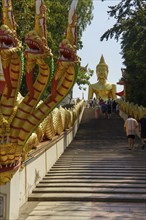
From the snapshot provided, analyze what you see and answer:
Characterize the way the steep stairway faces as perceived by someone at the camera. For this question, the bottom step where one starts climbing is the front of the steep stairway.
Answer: facing the viewer

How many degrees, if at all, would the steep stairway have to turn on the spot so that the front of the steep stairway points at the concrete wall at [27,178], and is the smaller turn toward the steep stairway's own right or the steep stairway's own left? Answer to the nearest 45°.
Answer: approximately 45° to the steep stairway's own right
